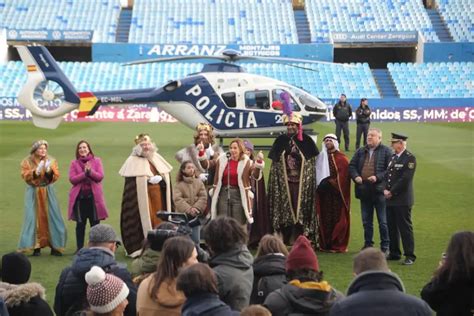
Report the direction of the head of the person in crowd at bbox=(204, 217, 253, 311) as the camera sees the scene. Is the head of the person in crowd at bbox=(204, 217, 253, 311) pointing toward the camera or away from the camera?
away from the camera

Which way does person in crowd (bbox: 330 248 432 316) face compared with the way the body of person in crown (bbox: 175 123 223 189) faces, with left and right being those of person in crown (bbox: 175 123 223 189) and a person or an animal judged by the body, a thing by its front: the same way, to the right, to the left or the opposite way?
the opposite way

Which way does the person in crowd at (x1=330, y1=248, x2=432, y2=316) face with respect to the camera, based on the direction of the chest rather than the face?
away from the camera

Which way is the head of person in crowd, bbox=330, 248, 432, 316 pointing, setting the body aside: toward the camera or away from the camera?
away from the camera

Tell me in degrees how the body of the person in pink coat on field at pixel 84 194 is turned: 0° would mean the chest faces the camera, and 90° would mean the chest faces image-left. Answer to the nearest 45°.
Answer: approximately 0°

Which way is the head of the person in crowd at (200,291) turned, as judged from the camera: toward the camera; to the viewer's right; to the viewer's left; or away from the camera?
away from the camera

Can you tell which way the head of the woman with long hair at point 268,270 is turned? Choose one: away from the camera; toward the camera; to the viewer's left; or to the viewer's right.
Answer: away from the camera

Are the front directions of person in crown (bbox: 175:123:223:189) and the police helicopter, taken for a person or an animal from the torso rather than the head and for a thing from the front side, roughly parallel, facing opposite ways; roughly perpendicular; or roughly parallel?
roughly perpendicular
